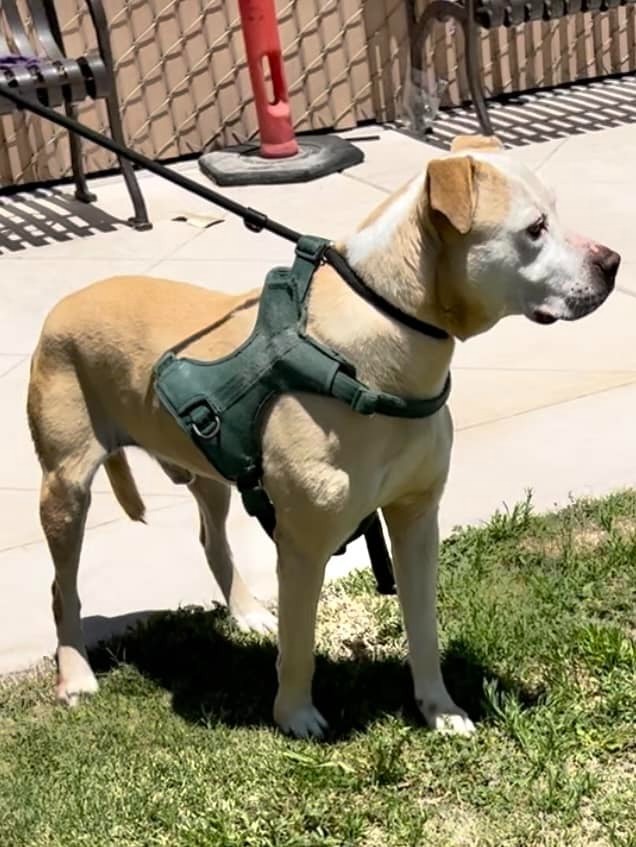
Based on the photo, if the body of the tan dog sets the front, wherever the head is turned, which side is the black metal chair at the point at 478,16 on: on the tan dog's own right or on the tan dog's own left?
on the tan dog's own left

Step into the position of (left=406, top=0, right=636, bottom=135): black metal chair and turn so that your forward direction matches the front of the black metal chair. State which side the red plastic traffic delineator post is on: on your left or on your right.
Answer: on your right

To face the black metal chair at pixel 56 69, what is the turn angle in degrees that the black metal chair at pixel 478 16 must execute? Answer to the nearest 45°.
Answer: approximately 90° to its right

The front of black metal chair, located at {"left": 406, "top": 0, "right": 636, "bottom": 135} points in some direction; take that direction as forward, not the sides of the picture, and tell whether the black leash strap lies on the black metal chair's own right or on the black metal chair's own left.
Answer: on the black metal chair's own right

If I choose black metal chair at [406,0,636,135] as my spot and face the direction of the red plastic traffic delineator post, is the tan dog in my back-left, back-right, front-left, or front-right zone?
front-left

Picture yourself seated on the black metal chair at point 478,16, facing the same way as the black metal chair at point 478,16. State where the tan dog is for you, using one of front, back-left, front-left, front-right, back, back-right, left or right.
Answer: front-right

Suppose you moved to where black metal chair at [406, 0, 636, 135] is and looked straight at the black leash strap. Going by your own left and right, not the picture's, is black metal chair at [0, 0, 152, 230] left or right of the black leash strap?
right

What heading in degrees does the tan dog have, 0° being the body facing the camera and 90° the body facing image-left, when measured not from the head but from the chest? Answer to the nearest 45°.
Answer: approximately 315°

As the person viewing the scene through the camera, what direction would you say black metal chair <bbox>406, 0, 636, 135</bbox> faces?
facing the viewer and to the right of the viewer

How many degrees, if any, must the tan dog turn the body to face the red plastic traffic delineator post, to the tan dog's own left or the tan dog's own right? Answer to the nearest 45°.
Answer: approximately 135° to the tan dog's own left

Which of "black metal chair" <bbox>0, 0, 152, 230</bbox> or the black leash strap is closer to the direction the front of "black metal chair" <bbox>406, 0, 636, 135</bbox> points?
the black leash strap

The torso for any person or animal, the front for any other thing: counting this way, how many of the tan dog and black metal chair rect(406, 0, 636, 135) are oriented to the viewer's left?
0
